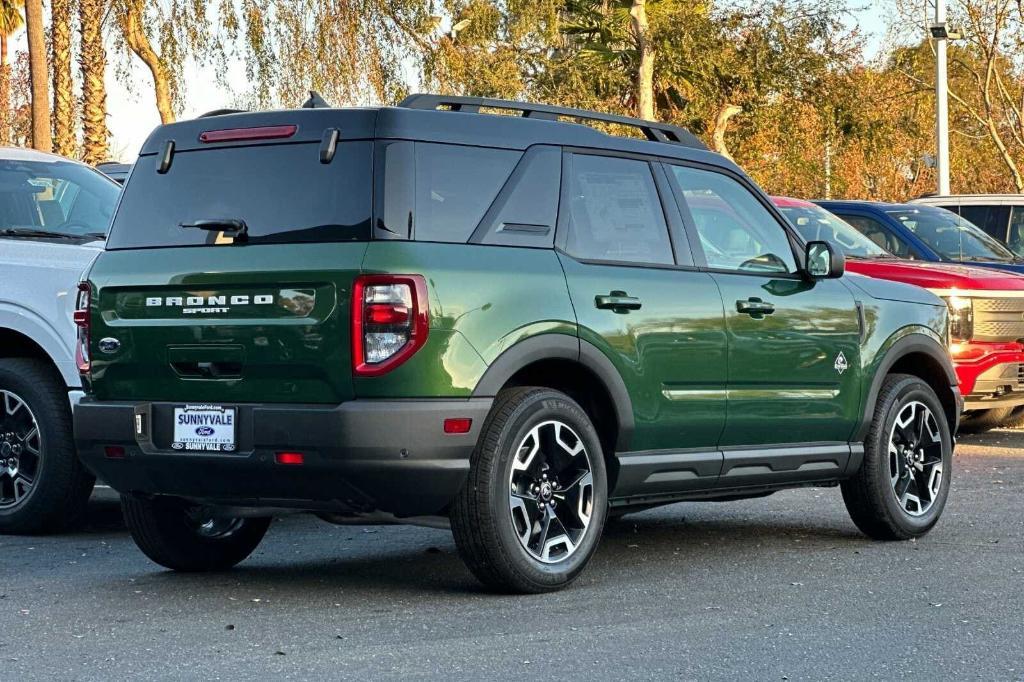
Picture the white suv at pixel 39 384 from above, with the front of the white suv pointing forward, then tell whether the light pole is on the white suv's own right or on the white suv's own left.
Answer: on the white suv's own left

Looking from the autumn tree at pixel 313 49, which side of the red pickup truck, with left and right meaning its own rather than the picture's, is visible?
back

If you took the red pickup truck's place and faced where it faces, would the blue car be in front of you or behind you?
behind

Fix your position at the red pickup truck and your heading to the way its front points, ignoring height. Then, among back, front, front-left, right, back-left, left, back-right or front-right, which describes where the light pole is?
back-left

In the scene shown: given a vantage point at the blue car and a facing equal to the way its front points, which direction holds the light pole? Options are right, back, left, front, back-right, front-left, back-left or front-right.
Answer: back-left

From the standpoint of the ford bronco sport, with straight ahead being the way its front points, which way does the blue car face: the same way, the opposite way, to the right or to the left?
to the right

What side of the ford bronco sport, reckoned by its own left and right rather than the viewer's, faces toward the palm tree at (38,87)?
left

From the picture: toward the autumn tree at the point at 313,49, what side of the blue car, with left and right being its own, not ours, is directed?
back

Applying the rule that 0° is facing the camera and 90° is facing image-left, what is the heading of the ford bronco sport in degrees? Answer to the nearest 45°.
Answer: approximately 225°

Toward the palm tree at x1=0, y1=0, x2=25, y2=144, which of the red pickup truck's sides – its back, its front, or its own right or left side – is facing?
back

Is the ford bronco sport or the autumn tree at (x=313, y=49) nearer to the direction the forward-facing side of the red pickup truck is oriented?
the ford bronco sport

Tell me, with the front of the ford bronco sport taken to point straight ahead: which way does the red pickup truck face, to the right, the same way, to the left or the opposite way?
to the right
